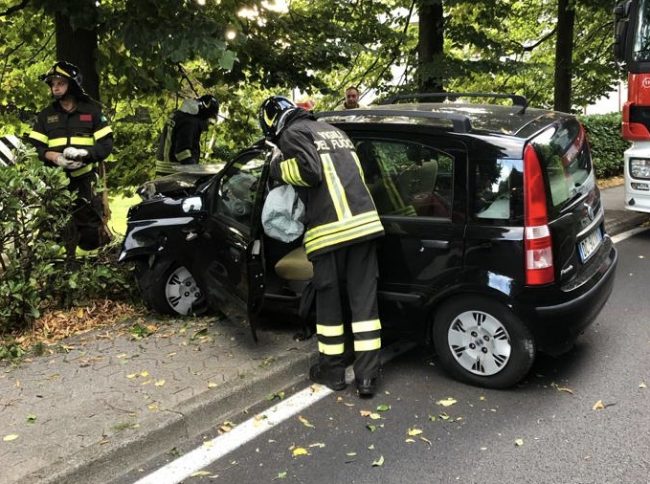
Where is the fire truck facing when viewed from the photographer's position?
facing the viewer

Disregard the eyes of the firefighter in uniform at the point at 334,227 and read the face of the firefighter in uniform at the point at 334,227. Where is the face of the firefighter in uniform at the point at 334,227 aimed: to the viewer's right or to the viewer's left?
to the viewer's left

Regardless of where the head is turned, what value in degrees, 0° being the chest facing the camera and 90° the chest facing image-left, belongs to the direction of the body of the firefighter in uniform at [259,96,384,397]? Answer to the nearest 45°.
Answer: approximately 135°

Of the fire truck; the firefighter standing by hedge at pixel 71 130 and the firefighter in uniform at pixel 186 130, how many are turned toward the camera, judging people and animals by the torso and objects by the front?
2

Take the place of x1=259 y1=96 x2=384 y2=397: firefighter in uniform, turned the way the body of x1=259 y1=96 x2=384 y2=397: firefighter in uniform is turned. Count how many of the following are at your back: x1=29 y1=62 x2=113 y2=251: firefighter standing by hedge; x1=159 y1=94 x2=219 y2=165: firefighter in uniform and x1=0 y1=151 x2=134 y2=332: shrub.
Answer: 0

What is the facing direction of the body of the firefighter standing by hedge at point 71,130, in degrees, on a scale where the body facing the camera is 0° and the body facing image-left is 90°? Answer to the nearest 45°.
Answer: approximately 0°

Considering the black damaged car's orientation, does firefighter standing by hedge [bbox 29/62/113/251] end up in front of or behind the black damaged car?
in front

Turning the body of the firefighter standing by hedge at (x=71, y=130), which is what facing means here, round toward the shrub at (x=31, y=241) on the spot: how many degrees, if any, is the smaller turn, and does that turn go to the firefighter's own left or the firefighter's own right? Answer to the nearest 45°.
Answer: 0° — they already face it

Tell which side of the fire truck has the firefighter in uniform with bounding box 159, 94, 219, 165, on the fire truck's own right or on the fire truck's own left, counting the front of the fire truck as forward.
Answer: on the fire truck's own right

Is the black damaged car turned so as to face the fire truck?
no

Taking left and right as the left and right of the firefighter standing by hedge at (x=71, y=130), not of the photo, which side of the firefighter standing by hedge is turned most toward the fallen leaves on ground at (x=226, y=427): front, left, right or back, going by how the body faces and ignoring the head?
front

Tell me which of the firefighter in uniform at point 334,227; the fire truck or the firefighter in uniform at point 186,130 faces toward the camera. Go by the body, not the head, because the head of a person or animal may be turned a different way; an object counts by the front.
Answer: the fire truck

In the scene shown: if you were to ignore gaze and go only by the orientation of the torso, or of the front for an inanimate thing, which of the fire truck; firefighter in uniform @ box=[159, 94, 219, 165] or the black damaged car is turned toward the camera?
the fire truck
